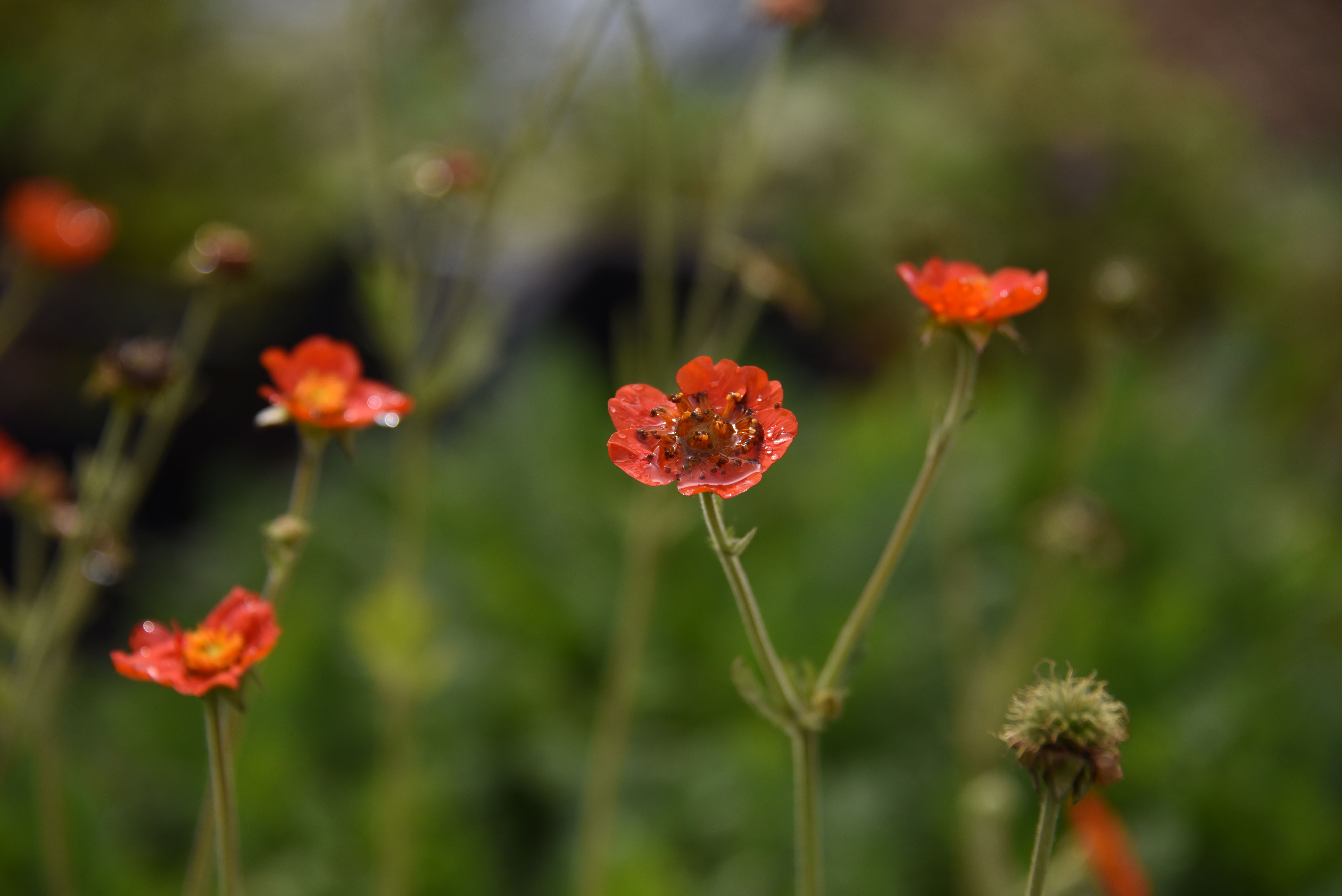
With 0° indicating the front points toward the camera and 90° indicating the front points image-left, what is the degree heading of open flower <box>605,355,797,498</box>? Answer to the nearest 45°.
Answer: approximately 0°
